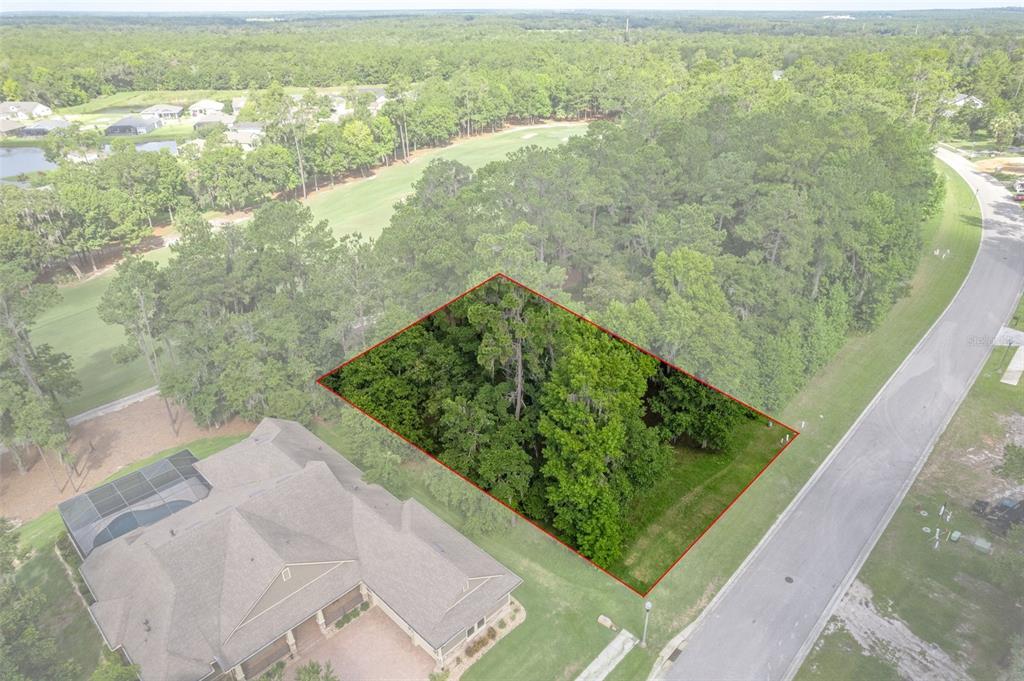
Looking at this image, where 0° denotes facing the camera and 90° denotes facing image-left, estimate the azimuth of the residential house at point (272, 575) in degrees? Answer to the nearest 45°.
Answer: approximately 315°
